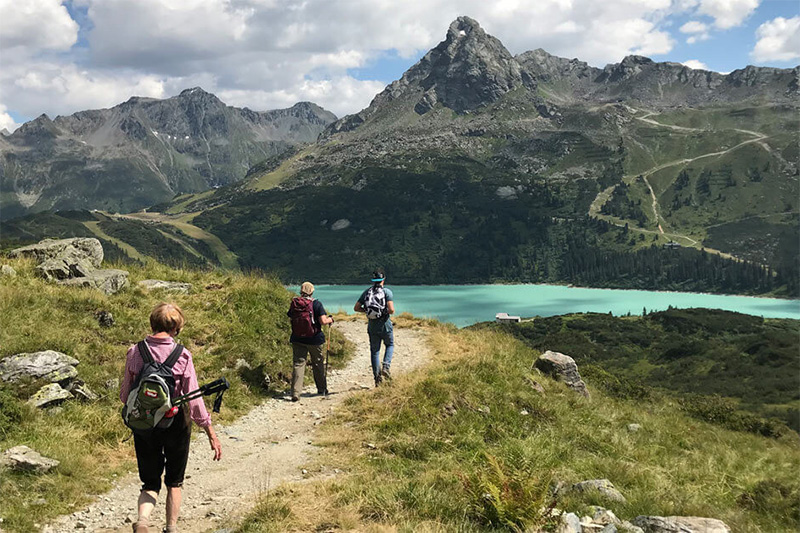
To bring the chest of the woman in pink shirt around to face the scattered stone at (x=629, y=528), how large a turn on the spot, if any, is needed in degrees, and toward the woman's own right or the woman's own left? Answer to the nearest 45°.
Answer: approximately 90° to the woman's own right

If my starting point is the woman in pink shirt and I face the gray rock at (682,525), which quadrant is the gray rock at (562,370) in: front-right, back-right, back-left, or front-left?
front-left

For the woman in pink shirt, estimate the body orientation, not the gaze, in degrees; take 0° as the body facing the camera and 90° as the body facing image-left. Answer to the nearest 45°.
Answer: approximately 180°

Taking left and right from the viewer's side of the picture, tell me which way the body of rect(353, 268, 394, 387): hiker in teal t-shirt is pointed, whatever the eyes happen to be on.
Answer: facing away from the viewer

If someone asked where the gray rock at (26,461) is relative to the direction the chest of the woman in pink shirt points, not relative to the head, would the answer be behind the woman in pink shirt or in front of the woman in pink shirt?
in front

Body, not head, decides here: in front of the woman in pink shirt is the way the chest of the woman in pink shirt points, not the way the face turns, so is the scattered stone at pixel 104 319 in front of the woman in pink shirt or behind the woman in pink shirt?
in front

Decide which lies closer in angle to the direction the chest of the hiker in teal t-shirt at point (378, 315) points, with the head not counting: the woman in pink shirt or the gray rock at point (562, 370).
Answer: the gray rock

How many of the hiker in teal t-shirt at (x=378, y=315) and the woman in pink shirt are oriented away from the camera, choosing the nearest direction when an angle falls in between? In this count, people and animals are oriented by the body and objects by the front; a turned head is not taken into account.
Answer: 2

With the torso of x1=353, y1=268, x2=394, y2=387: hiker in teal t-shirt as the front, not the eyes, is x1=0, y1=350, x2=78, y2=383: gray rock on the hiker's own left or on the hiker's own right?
on the hiker's own left

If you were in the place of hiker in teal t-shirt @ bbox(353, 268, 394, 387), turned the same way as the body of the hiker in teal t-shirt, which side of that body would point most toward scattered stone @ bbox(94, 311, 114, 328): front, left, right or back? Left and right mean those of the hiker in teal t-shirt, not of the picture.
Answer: left

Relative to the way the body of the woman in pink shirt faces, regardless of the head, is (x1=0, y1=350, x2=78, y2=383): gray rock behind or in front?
in front

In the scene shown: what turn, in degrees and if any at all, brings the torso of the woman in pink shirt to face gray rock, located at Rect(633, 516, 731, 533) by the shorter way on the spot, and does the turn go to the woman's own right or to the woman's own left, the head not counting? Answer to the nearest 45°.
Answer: approximately 90° to the woman's own right

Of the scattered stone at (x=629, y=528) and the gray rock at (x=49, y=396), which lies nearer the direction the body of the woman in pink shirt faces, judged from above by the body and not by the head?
the gray rock

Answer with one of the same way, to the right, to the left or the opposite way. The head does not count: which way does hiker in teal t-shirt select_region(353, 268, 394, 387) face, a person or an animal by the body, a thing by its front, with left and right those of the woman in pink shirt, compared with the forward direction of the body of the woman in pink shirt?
the same way
